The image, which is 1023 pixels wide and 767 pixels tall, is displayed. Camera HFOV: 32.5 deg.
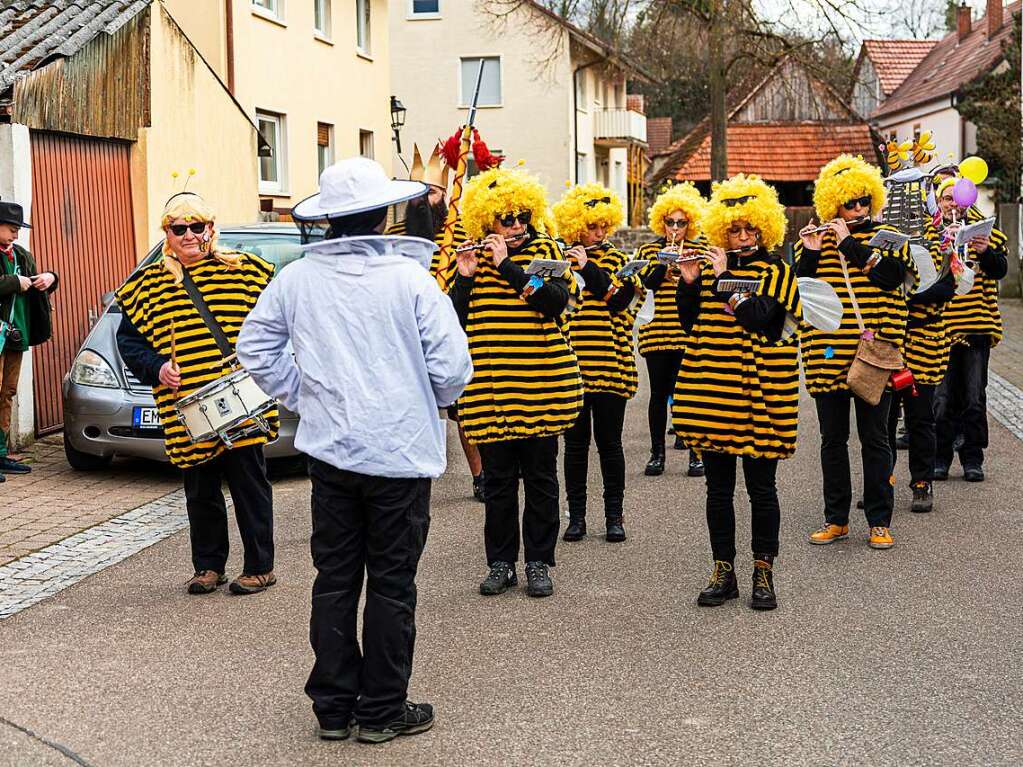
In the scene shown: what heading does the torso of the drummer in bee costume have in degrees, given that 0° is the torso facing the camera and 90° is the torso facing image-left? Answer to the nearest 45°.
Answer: approximately 0°

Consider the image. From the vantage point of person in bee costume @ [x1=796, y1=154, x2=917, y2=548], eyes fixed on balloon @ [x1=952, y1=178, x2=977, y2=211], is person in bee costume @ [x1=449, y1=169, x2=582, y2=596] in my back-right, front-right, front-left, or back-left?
back-left

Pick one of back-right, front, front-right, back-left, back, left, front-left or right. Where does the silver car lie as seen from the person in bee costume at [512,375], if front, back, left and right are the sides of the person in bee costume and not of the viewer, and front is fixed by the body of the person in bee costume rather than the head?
back-right

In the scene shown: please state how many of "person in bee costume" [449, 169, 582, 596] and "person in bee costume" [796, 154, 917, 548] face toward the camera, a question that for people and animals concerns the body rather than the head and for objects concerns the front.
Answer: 2

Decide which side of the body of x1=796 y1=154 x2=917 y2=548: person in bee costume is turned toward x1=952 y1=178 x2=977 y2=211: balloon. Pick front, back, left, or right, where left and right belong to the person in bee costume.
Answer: back

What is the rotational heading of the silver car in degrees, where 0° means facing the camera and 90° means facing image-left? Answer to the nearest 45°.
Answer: approximately 0°

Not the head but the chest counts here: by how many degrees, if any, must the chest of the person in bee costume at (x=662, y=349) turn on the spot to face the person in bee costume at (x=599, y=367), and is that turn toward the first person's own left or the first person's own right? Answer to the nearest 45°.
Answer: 0° — they already face them
